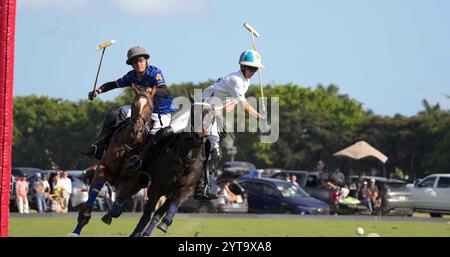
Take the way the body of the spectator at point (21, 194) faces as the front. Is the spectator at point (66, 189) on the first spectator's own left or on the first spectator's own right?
on the first spectator's own left

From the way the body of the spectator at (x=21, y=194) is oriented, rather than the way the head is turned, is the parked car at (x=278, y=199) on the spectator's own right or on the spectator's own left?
on the spectator's own left

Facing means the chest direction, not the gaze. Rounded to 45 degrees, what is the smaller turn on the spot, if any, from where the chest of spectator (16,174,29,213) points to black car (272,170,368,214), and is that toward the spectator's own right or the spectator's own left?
approximately 90° to the spectator's own left

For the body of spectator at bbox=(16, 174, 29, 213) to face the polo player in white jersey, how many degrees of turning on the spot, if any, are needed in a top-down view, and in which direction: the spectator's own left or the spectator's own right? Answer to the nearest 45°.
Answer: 0° — they already face them
